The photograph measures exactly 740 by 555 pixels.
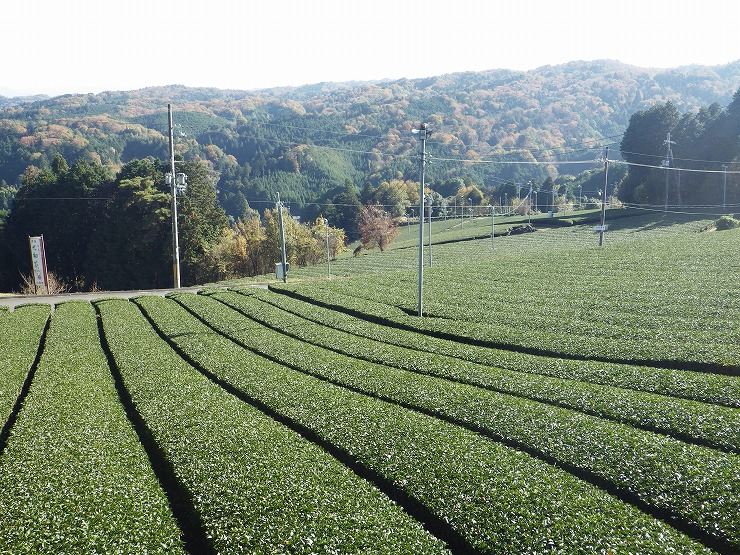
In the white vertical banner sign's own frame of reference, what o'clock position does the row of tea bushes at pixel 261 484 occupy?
The row of tea bushes is roughly at 12 o'clock from the white vertical banner sign.

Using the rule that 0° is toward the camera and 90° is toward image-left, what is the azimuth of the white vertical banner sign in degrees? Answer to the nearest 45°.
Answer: approximately 0°

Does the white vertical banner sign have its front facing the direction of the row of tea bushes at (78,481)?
yes

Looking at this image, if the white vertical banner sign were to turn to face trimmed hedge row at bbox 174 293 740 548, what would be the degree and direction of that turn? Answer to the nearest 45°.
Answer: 0° — it already faces it

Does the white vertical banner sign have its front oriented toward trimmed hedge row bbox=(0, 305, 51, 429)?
yes

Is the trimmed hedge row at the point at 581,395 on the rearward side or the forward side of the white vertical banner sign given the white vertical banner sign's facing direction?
on the forward side

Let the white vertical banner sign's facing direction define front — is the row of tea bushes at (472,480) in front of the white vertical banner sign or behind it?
in front
